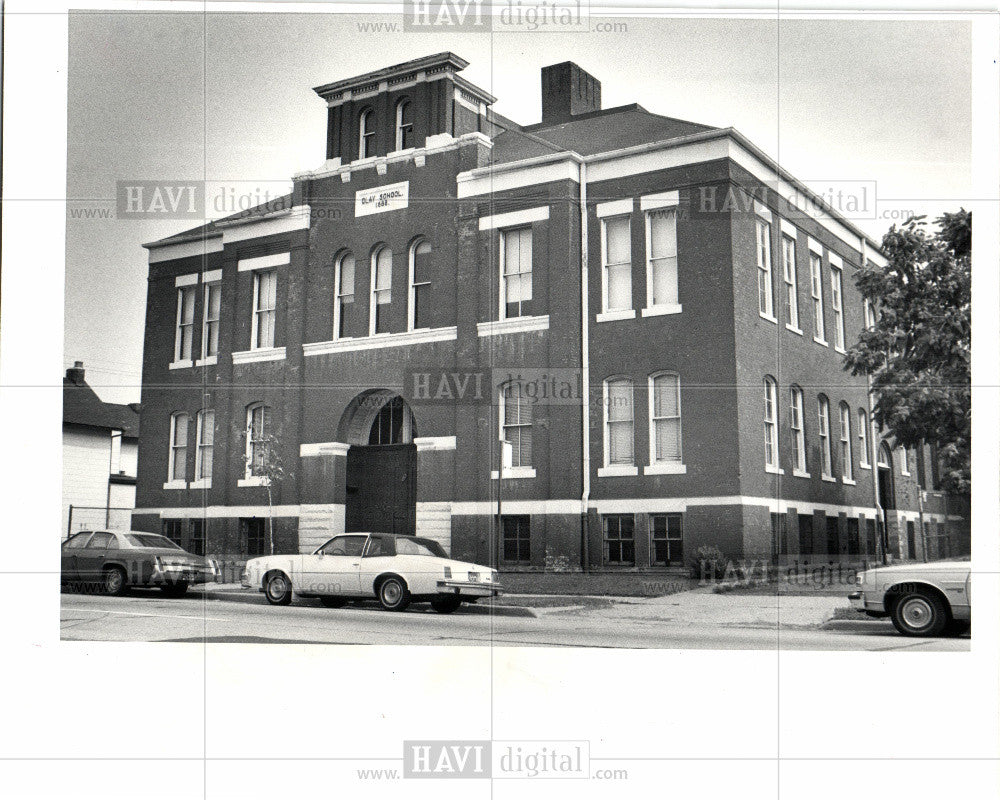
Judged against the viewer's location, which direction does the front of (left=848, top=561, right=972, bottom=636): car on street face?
facing to the left of the viewer
